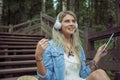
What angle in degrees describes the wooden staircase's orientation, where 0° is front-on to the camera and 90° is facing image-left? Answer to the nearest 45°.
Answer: approximately 0°

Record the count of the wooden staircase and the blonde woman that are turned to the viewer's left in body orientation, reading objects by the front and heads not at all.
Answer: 0

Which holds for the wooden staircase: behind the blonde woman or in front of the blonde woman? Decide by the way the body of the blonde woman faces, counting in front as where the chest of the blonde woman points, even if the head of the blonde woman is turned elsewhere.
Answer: behind

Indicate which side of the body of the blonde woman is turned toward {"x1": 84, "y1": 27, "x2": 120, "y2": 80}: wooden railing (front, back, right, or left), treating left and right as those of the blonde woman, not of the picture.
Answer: left

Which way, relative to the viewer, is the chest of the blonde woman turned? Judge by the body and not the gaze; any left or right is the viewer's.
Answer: facing the viewer and to the right of the viewer
